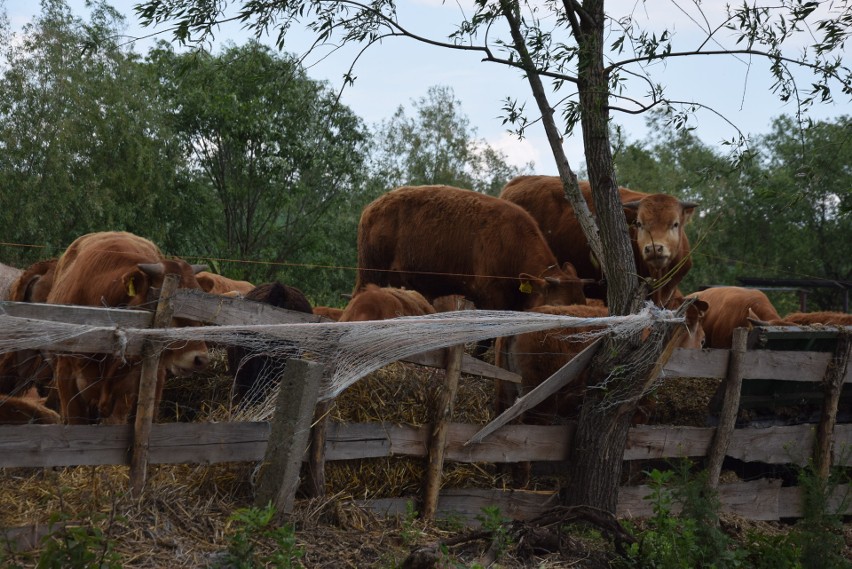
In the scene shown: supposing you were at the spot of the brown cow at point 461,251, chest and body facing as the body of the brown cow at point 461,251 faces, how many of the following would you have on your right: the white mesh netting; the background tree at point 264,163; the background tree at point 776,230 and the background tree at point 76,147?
1

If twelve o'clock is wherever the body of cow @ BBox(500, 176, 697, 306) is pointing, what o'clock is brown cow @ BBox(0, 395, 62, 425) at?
The brown cow is roughly at 3 o'clock from the cow.

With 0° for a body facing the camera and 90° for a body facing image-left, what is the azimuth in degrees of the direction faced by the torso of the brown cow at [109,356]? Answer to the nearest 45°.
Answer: approximately 315°

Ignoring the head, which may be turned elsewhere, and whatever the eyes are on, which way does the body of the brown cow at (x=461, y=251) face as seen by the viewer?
to the viewer's right

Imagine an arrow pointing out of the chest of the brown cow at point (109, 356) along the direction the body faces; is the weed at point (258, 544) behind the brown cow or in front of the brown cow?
in front

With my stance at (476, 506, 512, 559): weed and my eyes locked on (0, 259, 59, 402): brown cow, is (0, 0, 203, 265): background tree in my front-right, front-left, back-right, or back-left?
front-right

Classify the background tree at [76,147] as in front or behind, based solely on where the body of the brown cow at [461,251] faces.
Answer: behind

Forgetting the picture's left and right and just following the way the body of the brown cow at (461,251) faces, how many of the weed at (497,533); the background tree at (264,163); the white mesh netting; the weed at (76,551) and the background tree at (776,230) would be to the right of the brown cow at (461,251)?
3

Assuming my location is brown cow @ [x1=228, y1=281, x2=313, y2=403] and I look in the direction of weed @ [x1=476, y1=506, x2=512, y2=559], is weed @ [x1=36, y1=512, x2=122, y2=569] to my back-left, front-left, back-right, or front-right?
front-right

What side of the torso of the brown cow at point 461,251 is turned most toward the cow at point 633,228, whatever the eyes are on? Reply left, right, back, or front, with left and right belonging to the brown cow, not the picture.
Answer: front

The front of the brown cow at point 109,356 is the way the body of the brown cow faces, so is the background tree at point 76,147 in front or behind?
behind

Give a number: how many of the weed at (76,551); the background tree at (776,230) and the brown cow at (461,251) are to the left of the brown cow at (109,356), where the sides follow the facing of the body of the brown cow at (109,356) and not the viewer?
2

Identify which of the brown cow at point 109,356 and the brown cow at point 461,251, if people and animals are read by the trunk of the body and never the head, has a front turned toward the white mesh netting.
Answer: the brown cow at point 109,356
